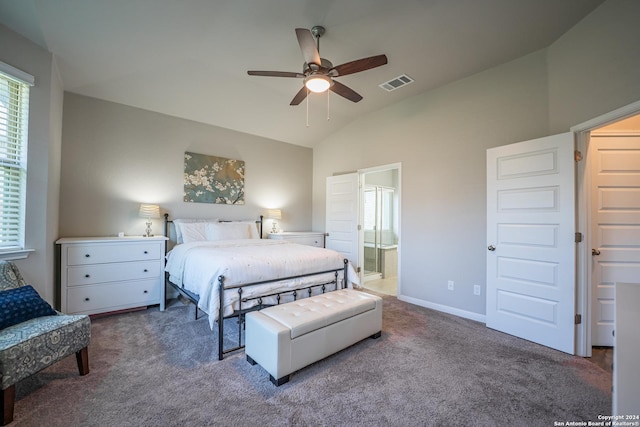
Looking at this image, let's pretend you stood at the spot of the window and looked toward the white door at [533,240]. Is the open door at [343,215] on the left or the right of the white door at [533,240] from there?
left

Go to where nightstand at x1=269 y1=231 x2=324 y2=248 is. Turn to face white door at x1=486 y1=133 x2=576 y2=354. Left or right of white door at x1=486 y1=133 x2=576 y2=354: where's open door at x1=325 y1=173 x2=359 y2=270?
left

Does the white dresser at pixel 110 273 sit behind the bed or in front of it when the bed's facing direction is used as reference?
behind

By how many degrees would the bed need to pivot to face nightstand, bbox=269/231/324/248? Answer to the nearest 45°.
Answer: approximately 90° to its left

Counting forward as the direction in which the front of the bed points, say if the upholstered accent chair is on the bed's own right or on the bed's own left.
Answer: on the bed's own right

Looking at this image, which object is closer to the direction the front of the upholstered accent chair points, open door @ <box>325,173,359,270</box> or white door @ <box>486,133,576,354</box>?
the white door

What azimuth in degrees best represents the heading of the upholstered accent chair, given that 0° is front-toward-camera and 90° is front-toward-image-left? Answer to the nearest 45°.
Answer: approximately 315°
